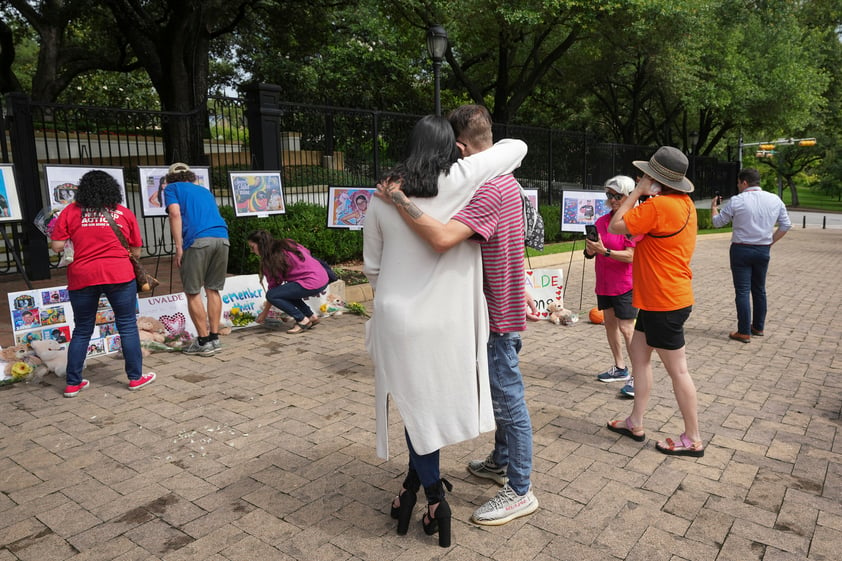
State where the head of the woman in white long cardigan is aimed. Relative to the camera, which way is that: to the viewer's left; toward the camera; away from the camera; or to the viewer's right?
away from the camera

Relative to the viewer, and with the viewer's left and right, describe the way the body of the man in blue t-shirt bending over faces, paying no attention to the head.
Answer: facing away from the viewer and to the left of the viewer

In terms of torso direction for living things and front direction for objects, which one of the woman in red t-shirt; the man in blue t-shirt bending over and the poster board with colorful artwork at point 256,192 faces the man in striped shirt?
the poster board with colorful artwork

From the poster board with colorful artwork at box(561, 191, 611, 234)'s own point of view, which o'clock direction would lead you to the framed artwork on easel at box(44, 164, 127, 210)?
the framed artwork on easel at box(44, 164, 127, 210) is roughly at 2 o'clock from the poster board with colorful artwork at box(561, 191, 611, 234).

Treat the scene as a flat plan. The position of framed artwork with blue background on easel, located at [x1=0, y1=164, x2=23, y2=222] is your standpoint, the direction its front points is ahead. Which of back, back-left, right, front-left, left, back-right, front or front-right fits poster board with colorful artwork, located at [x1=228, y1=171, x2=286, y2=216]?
front-left

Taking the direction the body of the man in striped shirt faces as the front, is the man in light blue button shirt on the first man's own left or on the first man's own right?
on the first man's own right

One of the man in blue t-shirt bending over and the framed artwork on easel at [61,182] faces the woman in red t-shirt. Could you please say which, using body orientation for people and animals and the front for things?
the framed artwork on easel

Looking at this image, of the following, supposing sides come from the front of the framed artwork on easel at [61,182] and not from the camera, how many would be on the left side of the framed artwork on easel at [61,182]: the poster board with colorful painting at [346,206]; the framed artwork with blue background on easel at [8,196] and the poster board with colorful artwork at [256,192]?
2

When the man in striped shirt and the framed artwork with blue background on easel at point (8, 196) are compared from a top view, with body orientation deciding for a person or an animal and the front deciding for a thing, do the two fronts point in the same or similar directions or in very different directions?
very different directions
